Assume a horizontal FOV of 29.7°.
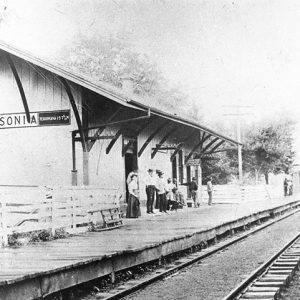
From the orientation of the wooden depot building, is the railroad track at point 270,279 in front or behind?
in front

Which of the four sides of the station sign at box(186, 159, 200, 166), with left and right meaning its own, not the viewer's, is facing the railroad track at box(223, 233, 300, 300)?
front

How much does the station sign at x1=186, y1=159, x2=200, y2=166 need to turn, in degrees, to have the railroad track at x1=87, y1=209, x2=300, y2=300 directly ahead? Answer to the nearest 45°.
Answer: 0° — it already faces it

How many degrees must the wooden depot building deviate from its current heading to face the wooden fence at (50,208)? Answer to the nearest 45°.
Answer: approximately 45° to its right

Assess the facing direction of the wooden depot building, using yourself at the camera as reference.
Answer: facing the viewer and to the right of the viewer

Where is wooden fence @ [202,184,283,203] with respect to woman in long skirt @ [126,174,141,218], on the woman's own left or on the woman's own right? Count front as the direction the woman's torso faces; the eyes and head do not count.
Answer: on the woman's own left

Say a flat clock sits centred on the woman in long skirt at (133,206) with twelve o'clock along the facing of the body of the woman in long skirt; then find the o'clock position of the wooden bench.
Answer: The wooden bench is roughly at 2 o'clock from the woman in long skirt.

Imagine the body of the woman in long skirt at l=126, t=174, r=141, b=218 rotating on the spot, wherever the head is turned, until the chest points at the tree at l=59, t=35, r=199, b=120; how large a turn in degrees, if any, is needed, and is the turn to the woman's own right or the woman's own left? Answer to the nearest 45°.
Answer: approximately 135° to the woman's own left

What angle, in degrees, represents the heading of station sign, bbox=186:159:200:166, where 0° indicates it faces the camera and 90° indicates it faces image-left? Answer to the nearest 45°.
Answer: approximately 0°
